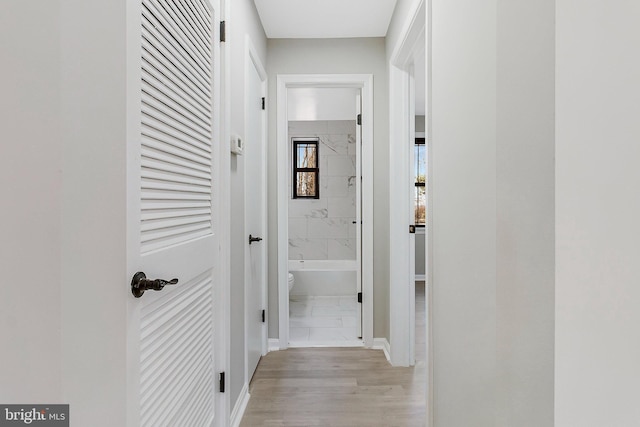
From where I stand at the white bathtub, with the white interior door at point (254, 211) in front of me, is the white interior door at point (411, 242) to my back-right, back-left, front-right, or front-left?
front-left

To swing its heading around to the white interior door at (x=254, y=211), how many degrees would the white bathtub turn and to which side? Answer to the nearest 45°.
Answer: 0° — it already faces it

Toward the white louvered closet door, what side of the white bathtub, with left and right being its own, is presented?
front

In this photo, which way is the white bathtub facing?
toward the camera

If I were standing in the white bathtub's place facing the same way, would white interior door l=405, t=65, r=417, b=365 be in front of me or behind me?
in front

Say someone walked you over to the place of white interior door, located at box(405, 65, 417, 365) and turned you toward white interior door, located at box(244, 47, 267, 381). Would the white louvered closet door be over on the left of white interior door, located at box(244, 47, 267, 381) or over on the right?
left

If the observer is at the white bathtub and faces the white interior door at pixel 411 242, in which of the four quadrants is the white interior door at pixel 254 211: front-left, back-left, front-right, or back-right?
front-right
